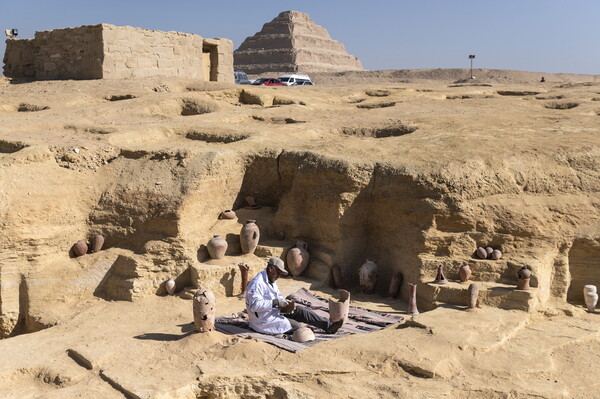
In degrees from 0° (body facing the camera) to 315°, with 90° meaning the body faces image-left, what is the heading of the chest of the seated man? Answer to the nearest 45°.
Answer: approximately 270°

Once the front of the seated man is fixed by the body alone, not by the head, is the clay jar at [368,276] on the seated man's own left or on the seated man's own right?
on the seated man's own left

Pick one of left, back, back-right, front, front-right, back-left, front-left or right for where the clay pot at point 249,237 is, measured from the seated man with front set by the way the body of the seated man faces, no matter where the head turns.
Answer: left

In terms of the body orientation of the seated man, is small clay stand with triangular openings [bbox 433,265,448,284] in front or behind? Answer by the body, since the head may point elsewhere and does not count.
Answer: in front

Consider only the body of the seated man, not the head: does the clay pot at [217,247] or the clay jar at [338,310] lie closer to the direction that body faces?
the clay jar

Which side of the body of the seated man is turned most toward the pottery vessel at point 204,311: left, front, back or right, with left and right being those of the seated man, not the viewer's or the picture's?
back

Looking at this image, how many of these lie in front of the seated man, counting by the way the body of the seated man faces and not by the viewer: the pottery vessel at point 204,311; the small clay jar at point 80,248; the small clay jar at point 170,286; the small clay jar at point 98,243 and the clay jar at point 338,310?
1

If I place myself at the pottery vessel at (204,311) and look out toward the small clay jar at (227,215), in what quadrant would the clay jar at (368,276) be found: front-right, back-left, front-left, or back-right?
front-right

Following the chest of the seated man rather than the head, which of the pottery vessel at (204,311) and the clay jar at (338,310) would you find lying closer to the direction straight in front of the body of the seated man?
the clay jar

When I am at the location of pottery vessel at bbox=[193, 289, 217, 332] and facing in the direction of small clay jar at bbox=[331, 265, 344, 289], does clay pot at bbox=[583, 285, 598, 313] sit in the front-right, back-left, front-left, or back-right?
front-right

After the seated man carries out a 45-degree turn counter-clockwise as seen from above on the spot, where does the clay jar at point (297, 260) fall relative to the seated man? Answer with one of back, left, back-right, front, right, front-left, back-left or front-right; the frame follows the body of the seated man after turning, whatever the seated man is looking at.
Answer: front-left

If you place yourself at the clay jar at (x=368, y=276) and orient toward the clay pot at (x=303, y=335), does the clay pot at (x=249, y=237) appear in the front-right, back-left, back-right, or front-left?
front-right

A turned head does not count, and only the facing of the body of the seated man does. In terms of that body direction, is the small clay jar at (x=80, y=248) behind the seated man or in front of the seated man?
behind

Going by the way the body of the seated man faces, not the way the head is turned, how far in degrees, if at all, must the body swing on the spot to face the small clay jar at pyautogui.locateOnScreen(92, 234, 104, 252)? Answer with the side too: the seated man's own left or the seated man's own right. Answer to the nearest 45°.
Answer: approximately 135° to the seated man's own left

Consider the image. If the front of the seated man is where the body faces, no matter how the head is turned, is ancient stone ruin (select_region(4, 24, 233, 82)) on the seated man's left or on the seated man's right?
on the seated man's left
